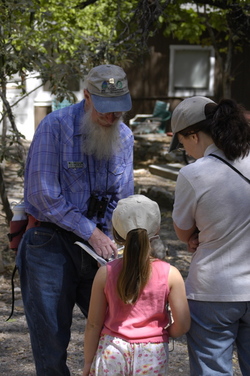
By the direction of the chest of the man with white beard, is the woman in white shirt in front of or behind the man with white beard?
in front

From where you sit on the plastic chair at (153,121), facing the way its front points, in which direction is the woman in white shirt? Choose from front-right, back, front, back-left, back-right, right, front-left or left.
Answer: left

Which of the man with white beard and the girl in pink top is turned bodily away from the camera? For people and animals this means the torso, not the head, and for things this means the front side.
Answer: the girl in pink top

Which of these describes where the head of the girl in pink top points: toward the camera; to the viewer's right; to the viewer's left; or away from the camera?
away from the camera

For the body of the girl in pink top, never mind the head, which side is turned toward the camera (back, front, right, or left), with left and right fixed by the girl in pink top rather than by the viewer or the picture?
back

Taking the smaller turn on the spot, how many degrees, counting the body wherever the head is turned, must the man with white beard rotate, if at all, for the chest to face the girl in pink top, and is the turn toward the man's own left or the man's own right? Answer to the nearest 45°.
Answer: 0° — they already face them

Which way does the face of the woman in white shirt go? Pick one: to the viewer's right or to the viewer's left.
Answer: to the viewer's left

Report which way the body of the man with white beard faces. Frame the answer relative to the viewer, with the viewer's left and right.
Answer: facing the viewer and to the right of the viewer

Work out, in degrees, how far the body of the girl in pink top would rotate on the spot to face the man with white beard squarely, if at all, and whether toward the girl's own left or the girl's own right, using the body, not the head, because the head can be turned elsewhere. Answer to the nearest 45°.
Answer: approximately 45° to the girl's own left

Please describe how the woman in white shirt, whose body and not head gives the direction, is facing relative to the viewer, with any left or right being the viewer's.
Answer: facing away from the viewer and to the left of the viewer
